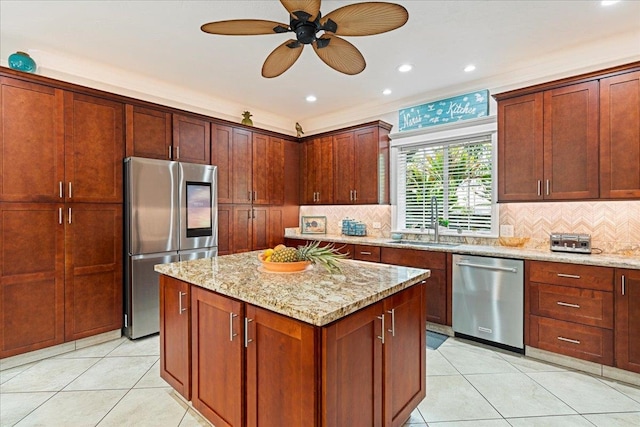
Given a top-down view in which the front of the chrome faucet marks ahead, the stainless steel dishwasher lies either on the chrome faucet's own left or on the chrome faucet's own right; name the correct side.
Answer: on the chrome faucet's own left

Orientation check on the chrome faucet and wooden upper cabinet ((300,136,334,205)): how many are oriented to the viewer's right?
0

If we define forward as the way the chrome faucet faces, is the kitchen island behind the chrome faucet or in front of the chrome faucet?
in front

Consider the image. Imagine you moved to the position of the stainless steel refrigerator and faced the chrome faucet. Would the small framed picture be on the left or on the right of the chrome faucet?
left

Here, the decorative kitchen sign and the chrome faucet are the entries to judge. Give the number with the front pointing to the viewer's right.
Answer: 0

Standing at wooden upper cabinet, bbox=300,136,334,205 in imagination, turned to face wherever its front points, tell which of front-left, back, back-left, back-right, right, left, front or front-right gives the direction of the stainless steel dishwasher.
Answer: left

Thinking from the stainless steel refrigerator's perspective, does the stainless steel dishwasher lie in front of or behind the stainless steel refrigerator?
in front

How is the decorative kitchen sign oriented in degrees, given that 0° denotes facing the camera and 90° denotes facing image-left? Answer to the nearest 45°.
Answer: approximately 45°

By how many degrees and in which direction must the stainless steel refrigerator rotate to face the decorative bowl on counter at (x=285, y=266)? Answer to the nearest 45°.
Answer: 0° — it already faces it

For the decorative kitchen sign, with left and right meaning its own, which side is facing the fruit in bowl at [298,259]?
front
